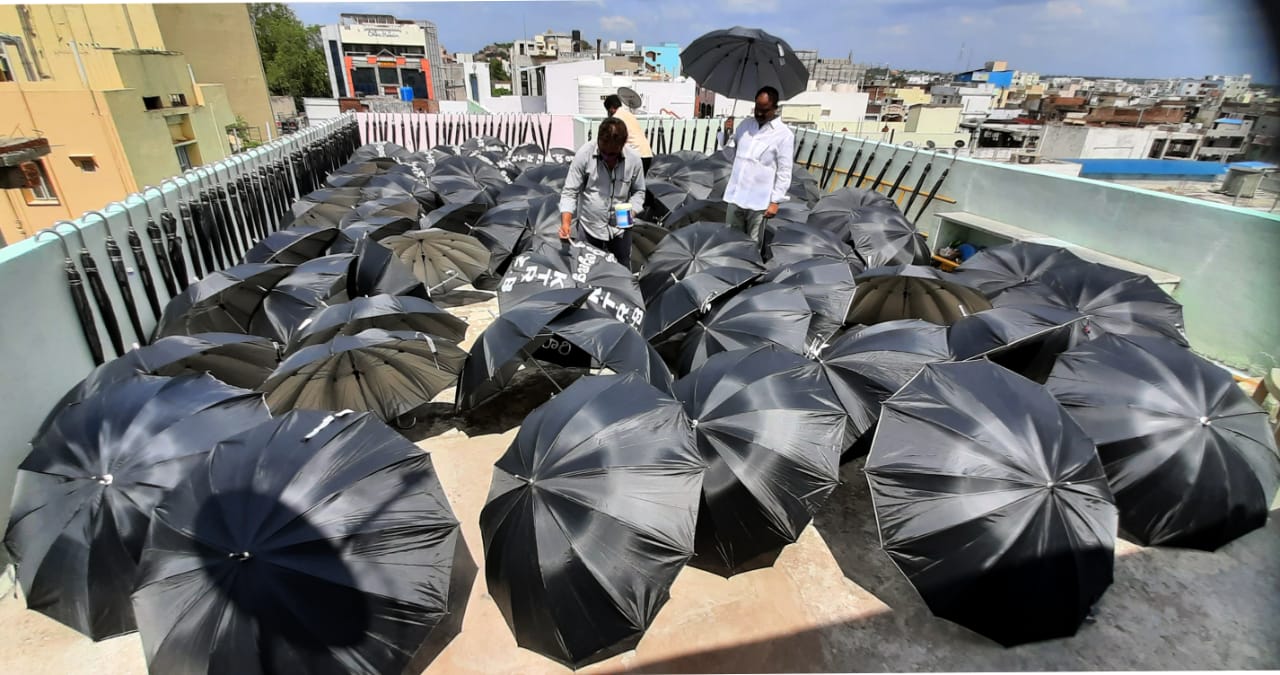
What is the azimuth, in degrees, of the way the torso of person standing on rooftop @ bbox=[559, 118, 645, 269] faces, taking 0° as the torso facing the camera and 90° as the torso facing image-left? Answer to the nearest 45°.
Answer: approximately 0°

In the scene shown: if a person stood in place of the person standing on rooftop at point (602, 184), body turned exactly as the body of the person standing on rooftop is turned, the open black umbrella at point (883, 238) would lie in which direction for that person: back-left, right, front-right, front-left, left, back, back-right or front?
left

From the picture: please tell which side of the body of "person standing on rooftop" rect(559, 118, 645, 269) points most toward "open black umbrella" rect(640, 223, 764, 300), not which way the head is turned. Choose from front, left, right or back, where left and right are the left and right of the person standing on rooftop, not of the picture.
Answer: left

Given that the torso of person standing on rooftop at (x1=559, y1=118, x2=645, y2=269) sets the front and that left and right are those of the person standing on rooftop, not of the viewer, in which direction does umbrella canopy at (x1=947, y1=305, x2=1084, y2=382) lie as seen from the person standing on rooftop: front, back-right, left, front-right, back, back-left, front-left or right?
front-left

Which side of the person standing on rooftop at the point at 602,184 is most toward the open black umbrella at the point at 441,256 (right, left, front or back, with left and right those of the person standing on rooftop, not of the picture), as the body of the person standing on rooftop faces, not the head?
right

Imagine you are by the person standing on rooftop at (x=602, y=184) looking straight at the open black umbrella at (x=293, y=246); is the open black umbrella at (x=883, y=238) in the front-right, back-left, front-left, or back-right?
back-right

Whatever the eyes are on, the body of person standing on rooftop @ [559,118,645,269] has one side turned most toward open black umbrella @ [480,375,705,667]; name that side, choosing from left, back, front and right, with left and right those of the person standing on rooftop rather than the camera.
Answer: front

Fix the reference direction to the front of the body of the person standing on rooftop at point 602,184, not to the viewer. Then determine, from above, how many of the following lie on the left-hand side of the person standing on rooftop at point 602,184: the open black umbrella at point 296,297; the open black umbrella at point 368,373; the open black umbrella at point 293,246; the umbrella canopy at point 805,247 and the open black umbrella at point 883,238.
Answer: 2

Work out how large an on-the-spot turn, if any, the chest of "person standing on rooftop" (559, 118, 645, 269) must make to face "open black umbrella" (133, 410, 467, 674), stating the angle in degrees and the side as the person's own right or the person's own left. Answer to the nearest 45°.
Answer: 0° — they already face it

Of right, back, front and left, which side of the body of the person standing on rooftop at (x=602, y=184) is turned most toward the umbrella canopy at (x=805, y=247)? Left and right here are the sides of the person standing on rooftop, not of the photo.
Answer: left
